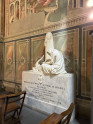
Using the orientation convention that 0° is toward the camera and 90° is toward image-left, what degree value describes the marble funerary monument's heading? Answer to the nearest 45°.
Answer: approximately 45°
